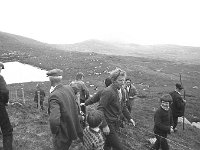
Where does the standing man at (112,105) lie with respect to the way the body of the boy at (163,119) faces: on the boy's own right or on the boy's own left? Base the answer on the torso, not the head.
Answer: on the boy's own right

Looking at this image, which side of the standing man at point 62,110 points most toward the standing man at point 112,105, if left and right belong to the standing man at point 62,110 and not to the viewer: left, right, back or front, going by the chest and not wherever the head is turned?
right

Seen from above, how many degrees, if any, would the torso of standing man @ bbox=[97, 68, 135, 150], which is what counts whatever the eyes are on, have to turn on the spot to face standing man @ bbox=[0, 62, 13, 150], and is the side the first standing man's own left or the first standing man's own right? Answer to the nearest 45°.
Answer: approximately 135° to the first standing man's own right

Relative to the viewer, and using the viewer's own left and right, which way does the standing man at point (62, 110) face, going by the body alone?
facing away from the viewer and to the left of the viewer

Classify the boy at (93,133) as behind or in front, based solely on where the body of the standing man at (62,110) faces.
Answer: behind
